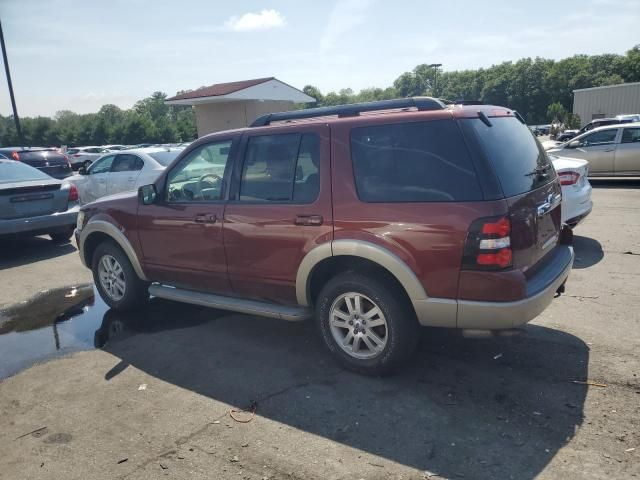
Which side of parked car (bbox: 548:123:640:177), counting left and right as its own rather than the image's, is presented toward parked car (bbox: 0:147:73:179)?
front

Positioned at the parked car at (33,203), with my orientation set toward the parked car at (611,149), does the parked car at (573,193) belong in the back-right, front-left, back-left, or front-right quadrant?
front-right

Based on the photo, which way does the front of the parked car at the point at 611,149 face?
to the viewer's left

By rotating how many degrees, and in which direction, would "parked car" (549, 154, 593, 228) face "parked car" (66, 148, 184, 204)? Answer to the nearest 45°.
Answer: approximately 45° to its left

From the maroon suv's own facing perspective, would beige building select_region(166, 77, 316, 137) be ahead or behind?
ahead

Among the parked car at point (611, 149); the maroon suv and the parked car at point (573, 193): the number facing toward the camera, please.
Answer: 0

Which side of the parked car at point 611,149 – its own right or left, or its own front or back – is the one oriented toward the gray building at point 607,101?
right

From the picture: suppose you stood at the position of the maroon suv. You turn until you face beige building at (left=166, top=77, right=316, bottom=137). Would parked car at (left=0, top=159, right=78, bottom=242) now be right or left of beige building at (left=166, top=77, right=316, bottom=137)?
left

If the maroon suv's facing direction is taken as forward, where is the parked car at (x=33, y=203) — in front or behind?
in front

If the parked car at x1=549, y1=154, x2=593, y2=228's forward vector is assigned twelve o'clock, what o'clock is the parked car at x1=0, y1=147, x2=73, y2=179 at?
the parked car at x1=0, y1=147, x2=73, y2=179 is roughly at 11 o'clock from the parked car at x1=549, y1=154, x2=593, y2=228.

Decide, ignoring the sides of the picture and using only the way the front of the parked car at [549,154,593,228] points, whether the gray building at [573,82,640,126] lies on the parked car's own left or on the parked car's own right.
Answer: on the parked car's own right

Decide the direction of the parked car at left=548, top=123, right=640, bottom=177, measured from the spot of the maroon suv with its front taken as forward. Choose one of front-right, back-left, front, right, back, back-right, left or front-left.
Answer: right

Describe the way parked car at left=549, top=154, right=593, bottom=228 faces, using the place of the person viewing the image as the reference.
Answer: facing away from the viewer and to the left of the viewer

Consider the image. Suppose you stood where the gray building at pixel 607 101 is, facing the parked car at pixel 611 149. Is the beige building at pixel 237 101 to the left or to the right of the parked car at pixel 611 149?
right

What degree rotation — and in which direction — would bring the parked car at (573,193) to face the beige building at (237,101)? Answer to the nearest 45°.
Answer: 0° — it already faces it

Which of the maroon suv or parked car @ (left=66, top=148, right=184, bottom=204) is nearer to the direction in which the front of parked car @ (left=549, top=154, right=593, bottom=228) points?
the parked car

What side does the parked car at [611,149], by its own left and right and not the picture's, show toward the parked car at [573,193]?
left

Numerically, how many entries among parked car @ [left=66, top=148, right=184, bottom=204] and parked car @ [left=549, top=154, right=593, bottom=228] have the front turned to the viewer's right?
0

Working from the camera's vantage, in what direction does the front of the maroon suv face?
facing away from the viewer and to the left of the viewer
